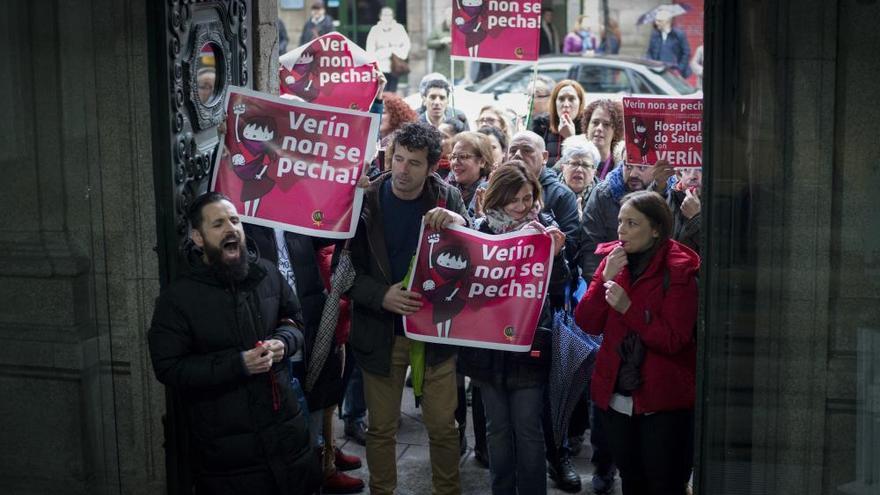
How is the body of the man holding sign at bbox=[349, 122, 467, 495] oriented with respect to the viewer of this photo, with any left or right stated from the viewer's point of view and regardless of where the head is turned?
facing the viewer

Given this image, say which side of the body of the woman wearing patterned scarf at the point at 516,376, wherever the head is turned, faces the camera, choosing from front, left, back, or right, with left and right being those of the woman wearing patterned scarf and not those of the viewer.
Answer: front

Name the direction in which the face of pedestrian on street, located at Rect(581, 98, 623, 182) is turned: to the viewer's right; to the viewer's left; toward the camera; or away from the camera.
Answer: toward the camera

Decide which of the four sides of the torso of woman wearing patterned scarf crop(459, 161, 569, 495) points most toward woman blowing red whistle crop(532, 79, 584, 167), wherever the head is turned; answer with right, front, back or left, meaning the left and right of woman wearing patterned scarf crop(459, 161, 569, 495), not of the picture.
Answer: back

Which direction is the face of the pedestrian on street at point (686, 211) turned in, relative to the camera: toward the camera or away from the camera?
toward the camera

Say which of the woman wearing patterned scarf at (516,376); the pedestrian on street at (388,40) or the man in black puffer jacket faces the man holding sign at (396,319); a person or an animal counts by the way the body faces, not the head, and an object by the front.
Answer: the pedestrian on street

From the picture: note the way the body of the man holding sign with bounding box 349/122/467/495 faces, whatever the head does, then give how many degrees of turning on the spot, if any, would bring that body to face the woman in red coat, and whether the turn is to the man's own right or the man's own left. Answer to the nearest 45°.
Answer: approximately 45° to the man's own left

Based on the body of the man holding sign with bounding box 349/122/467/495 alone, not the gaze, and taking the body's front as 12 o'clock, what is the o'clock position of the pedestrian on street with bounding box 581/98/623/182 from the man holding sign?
The pedestrian on street is roughly at 7 o'clock from the man holding sign.

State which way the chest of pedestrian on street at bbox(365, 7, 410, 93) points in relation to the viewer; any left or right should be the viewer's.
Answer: facing the viewer

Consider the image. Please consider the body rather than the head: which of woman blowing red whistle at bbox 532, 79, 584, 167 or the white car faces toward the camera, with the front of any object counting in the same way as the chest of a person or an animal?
the woman blowing red whistle

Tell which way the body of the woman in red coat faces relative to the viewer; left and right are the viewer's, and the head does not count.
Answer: facing the viewer and to the left of the viewer

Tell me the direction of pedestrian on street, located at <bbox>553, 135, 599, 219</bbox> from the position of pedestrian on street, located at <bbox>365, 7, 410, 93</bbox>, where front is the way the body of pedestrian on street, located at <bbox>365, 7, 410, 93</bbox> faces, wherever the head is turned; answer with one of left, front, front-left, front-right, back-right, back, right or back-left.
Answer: front

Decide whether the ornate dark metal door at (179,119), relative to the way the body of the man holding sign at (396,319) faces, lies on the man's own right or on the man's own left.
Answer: on the man's own right

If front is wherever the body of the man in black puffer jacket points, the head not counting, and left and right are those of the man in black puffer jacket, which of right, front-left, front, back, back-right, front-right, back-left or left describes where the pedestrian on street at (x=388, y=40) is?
back-left
